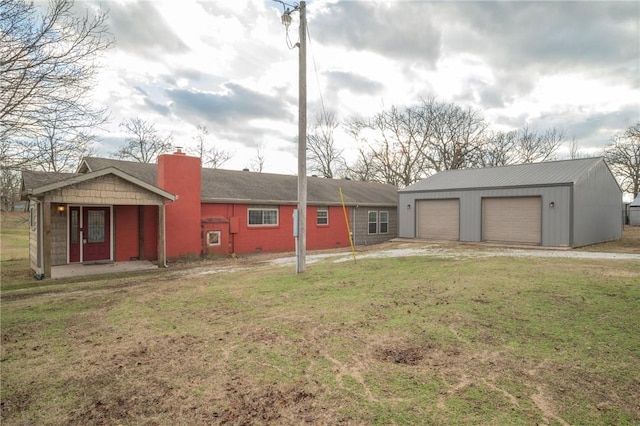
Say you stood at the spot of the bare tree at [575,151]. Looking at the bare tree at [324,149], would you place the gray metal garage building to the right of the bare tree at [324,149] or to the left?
left

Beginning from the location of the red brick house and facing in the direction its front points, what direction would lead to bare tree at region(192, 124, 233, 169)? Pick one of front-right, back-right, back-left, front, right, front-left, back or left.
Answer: back-left

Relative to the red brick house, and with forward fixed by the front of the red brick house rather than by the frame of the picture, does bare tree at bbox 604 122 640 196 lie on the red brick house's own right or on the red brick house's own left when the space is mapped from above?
on the red brick house's own left

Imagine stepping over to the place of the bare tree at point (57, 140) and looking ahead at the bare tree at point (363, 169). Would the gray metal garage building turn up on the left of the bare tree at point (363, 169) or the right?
right

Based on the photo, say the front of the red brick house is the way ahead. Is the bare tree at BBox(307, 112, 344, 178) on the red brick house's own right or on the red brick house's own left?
on the red brick house's own left

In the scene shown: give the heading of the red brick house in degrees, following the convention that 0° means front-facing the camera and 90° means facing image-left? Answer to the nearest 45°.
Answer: approximately 315°

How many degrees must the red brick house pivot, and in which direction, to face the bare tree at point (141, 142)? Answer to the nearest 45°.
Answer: approximately 135° to its left
